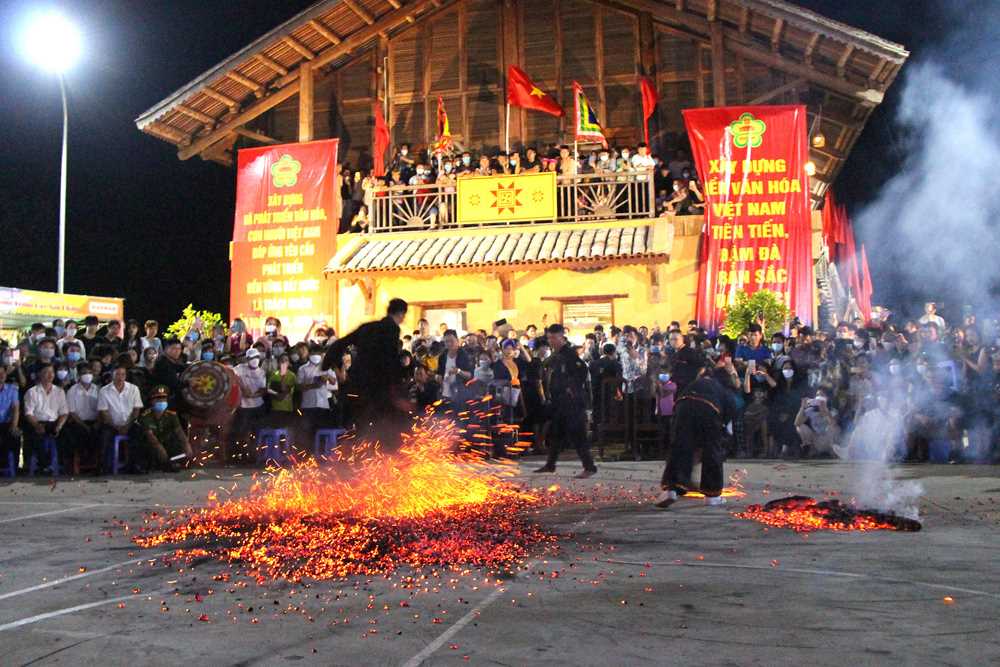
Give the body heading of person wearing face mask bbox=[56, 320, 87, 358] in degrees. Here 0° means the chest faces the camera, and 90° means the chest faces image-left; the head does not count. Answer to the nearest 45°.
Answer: approximately 0°

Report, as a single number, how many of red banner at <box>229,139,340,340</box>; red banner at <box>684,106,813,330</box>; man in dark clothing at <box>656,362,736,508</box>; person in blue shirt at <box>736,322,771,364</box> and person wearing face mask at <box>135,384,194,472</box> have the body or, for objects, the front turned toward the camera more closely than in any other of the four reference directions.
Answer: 4

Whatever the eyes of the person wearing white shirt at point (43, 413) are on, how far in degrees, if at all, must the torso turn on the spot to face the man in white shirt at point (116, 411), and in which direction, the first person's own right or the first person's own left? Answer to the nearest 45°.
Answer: approximately 90° to the first person's own left

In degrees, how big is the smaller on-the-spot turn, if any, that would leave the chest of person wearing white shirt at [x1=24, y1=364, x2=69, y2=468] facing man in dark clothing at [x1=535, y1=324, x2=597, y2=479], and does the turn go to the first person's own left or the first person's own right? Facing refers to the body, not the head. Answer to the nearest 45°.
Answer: approximately 45° to the first person's own left
